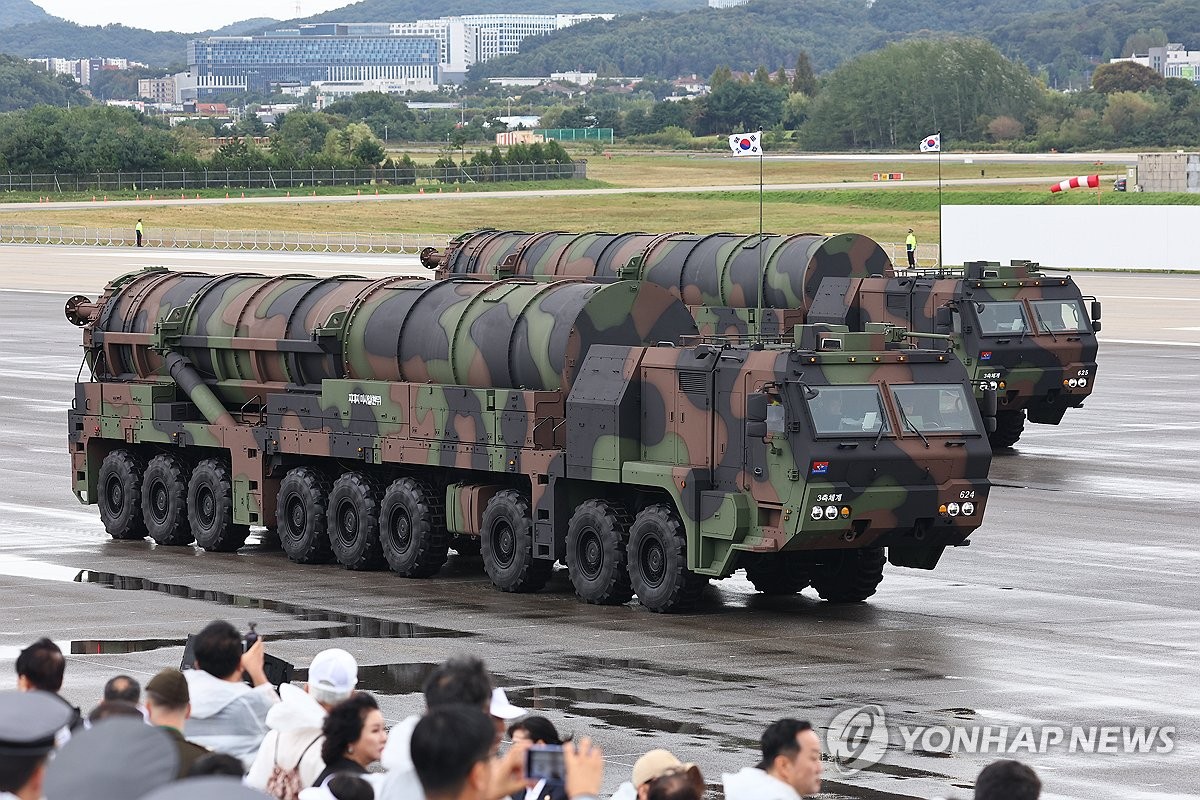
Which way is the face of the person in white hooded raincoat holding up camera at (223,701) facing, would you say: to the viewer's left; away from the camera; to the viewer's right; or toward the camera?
away from the camera

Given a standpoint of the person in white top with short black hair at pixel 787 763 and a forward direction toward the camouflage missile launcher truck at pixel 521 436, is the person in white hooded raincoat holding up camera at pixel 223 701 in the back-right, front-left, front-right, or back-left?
front-left

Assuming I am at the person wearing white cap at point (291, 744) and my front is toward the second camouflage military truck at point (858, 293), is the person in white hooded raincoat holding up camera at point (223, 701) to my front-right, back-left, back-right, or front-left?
front-left

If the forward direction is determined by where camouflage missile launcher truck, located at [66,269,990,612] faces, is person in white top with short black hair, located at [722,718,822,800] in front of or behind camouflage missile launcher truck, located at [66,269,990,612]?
in front

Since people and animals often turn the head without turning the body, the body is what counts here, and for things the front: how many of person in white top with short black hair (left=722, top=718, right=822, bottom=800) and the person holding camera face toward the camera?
0

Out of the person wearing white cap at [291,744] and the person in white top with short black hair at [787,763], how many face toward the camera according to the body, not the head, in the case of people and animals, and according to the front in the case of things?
0

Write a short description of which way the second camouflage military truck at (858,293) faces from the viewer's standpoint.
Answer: facing the viewer and to the right of the viewer

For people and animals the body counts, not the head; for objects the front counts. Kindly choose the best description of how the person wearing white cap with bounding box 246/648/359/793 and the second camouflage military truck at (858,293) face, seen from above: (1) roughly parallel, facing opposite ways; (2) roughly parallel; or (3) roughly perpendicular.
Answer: roughly perpendicular

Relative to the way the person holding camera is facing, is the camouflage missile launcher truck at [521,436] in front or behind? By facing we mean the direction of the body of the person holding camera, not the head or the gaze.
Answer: in front

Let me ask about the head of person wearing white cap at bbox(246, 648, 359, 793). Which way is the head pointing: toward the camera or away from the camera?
away from the camera

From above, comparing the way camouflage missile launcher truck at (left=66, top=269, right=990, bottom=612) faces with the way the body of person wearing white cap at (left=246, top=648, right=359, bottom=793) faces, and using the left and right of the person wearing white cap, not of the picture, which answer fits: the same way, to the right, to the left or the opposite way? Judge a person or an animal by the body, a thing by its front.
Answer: to the right

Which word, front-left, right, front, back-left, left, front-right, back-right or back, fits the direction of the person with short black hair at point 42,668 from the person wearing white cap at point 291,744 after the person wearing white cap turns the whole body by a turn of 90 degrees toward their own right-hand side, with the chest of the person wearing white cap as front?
back-right

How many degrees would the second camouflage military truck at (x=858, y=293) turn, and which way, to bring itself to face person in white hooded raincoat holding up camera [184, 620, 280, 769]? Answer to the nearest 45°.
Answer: approximately 45° to its right
